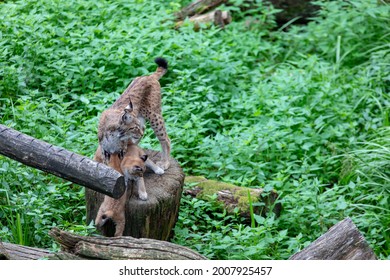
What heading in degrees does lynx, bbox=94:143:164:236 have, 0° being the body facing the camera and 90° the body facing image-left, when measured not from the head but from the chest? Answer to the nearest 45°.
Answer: approximately 315°

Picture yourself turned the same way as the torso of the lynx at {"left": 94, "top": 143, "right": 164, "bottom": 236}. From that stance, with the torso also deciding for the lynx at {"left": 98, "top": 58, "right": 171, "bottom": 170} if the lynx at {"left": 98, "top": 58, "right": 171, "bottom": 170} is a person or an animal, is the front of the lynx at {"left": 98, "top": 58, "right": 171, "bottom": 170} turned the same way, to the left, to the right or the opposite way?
to the right

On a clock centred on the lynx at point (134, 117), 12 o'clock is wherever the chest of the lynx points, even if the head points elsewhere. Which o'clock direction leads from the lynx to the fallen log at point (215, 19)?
The fallen log is roughly at 5 o'clock from the lynx.
